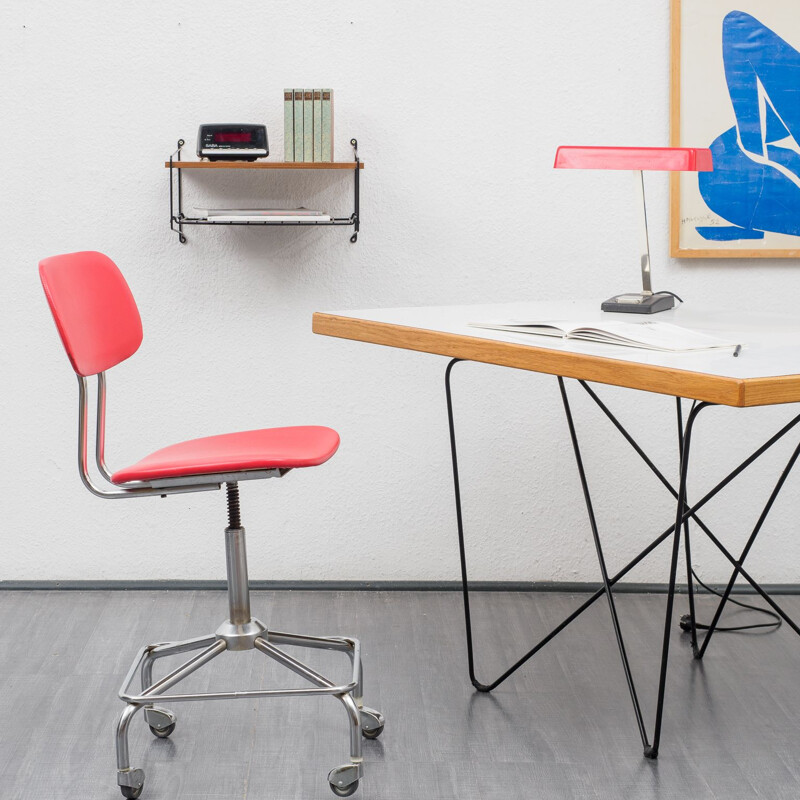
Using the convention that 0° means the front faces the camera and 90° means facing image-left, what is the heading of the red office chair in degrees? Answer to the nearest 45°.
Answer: approximately 270°

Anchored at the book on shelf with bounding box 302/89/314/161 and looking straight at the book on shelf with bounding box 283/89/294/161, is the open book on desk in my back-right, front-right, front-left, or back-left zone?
back-left

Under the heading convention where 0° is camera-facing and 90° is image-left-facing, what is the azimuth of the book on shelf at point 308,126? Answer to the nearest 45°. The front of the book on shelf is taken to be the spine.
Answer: approximately 0°

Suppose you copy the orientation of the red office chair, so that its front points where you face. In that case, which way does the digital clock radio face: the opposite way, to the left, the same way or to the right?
to the right

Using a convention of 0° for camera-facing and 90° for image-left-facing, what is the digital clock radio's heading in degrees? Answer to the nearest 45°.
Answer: approximately 0°

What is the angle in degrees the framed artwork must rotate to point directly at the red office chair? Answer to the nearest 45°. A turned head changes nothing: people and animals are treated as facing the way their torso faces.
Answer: approximately 45° to its right

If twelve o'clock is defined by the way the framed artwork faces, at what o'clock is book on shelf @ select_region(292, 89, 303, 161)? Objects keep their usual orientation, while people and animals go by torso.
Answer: The book on shelf is roughly at 2 o'clock from the framed artwork.

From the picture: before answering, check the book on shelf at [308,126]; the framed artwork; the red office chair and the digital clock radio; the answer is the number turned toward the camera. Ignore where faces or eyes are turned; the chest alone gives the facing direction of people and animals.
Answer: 3

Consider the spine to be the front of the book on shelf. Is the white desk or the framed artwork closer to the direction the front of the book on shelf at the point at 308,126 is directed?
the white desk
